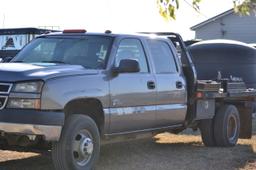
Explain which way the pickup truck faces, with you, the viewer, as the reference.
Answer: facing the viewer and to the left of the viewer

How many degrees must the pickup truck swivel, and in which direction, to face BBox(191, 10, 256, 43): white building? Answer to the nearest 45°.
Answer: approximately 135° to its right
